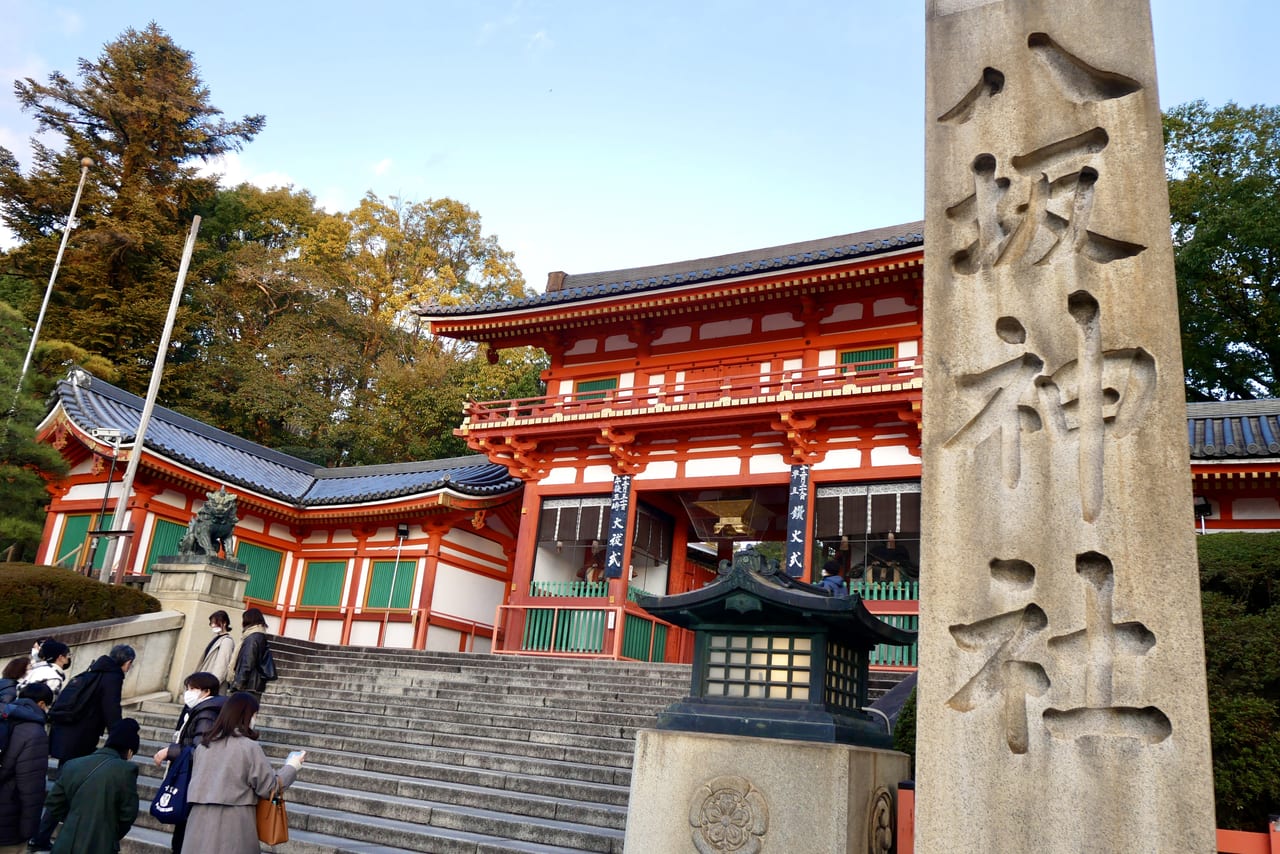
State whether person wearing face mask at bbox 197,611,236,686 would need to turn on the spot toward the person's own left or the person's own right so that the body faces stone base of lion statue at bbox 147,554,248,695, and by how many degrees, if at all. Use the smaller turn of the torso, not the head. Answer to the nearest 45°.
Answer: approximately 135° to the person's own right

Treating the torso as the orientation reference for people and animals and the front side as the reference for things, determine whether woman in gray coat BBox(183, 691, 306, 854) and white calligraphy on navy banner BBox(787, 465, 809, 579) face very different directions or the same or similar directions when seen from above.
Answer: very different directions

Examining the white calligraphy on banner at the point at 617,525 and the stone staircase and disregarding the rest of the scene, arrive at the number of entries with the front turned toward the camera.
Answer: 2

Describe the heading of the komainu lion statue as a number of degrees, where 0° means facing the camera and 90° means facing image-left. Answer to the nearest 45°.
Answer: approximately 315°

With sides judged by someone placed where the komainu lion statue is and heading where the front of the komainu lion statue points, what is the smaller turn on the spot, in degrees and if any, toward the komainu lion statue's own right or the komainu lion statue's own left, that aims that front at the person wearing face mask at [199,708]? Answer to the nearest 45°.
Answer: approximately 45° to the komainu lion statue's own right

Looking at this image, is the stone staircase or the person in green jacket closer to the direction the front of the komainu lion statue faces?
the stone staircase

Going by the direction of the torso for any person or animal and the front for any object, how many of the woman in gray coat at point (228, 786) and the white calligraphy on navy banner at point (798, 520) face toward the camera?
1

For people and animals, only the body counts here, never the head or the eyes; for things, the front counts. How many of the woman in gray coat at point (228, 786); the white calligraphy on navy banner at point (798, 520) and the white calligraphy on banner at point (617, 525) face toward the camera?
2

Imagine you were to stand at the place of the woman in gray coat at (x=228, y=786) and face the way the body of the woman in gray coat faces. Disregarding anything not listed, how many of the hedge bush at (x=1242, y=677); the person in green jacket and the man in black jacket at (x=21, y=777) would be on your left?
2

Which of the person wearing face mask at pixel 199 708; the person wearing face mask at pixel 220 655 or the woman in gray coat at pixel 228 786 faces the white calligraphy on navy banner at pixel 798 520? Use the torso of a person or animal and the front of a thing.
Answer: the woman in gray coat

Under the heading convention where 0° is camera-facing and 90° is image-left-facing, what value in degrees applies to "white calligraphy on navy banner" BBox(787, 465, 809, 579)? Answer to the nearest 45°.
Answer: approximately 0°
